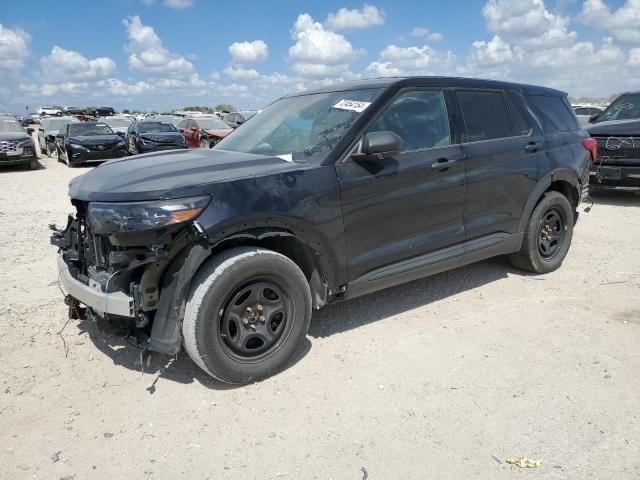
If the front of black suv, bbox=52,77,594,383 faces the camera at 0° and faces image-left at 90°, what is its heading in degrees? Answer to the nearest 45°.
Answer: approximately 45°

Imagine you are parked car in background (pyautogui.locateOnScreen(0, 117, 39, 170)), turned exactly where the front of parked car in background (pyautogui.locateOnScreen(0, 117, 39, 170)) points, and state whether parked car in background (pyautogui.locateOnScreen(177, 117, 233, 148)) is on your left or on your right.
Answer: on your left

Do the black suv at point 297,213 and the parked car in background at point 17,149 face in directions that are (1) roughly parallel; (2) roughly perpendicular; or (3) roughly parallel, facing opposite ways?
roughly perpendicular

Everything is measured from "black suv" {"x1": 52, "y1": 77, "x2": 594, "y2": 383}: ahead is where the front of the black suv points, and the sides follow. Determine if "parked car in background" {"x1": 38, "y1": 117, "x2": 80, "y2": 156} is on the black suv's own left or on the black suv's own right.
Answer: on the black suv's own right

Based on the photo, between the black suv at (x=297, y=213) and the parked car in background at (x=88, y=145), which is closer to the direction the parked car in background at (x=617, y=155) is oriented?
the black suv

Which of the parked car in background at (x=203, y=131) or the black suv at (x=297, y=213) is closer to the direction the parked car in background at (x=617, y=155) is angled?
the black suv

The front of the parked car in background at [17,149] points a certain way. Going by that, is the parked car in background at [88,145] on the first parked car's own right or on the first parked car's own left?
on the first parked car's own left

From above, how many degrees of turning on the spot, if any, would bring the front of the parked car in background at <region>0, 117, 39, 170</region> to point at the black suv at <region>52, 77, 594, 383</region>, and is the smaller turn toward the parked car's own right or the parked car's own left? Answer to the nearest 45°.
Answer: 0° — it already faces it

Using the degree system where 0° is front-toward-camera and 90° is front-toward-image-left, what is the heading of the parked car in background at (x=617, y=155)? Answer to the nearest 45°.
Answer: approximately 0°
